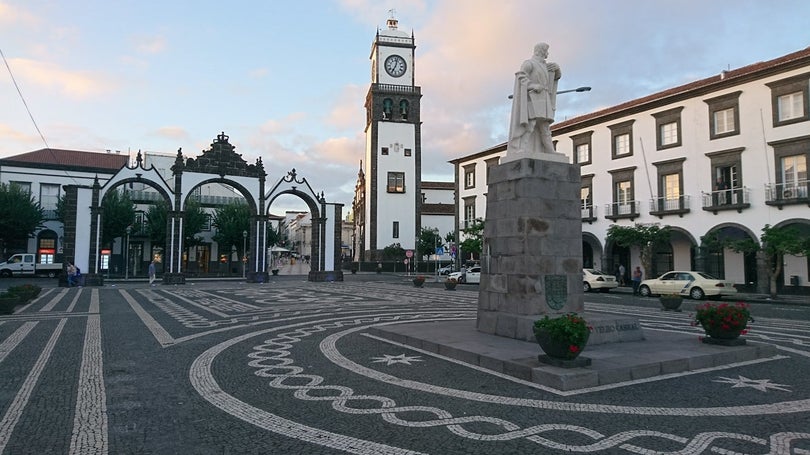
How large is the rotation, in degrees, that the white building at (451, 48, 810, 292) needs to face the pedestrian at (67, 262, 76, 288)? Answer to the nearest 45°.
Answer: approximately 45° to its right

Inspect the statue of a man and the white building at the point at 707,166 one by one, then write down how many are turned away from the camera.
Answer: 0

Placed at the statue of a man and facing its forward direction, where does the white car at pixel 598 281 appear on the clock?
The white car is roughly at 8 o'clock from the statue of a man.

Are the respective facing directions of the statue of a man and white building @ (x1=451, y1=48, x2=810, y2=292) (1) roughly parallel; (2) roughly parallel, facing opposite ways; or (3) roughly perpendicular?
roughly perpendicular

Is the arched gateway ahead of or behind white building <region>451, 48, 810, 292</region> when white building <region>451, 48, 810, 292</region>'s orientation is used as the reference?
ahead

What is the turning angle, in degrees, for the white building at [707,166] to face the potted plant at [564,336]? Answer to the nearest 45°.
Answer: approximately 45° to its left

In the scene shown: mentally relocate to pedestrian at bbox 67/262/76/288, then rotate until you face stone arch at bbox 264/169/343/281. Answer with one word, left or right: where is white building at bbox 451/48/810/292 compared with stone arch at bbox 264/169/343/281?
right

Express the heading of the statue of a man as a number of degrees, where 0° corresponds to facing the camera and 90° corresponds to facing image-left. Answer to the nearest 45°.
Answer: approximately 315°

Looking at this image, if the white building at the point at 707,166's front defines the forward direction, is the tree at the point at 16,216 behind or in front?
in front

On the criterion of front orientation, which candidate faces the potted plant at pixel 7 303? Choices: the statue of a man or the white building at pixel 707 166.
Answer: the white building

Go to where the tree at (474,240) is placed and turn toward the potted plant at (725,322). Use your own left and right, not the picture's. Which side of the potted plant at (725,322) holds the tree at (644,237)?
left

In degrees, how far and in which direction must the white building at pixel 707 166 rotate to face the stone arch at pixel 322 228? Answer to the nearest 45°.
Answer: approximately 45° to its right

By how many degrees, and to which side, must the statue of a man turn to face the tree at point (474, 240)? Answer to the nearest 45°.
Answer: approximately 135° to its left
